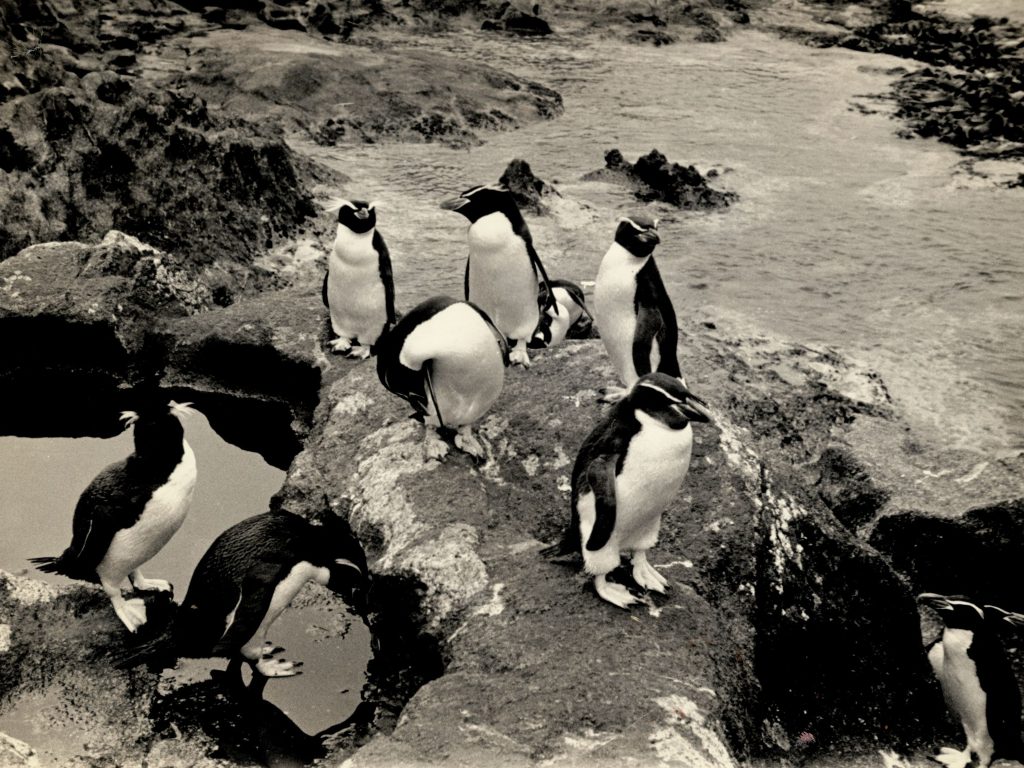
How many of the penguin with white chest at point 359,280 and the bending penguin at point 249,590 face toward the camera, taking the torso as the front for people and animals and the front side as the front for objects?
1

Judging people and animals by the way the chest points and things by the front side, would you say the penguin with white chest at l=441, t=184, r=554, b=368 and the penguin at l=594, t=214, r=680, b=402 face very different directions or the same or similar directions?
same or similar directions

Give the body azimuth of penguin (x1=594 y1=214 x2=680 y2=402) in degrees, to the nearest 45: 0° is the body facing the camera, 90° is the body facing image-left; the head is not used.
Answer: approximately 45°

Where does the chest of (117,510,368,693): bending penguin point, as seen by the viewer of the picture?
to the viewer's right

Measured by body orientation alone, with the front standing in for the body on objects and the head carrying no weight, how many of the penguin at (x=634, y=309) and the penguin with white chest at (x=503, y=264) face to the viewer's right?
0

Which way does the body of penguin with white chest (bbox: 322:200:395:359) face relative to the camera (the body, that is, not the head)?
toward the camera

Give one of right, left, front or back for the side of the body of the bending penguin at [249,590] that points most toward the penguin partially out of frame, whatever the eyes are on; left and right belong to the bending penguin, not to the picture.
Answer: front

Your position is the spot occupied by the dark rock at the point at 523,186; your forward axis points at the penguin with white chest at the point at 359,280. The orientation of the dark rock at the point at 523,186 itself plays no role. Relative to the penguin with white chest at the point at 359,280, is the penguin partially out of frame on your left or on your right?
left

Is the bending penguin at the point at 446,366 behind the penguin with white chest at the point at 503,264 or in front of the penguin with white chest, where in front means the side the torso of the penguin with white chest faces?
in front

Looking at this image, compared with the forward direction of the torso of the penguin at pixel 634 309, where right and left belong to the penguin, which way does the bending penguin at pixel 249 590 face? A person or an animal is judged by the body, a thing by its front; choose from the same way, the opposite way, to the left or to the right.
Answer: the opposite way

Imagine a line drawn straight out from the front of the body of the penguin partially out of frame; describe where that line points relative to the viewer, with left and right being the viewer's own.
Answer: facing the viewer and to the left of the viewer

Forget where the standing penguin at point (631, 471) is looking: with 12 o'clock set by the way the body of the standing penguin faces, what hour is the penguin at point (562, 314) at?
The penguin is roughly at 7 o'clock from the standing penguin.

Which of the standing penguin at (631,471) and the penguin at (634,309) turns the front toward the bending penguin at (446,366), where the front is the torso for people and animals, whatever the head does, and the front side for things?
the penguin

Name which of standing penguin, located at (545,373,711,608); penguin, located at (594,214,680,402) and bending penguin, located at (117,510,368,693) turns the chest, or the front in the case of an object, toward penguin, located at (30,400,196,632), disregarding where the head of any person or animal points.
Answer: penguin, located at (594,214,680,402)

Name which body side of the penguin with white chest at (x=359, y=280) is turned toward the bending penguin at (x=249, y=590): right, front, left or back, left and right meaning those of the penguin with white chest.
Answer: front

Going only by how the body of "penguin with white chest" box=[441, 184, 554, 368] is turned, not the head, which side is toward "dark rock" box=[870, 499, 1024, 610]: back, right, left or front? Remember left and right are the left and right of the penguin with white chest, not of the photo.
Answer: left

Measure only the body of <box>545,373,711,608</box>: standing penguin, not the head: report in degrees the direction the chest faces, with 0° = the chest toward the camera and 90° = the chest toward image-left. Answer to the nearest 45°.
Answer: approximately 315°
